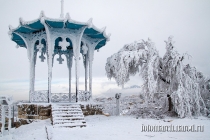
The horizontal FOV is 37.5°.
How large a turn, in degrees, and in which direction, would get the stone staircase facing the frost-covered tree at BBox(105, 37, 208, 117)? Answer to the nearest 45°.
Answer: approximately 90° to its left

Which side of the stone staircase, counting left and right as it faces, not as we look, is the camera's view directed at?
front

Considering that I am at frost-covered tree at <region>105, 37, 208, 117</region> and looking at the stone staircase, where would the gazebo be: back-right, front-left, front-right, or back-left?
front-right

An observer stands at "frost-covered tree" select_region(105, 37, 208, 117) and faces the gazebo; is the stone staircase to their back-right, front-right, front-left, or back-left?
front-left
